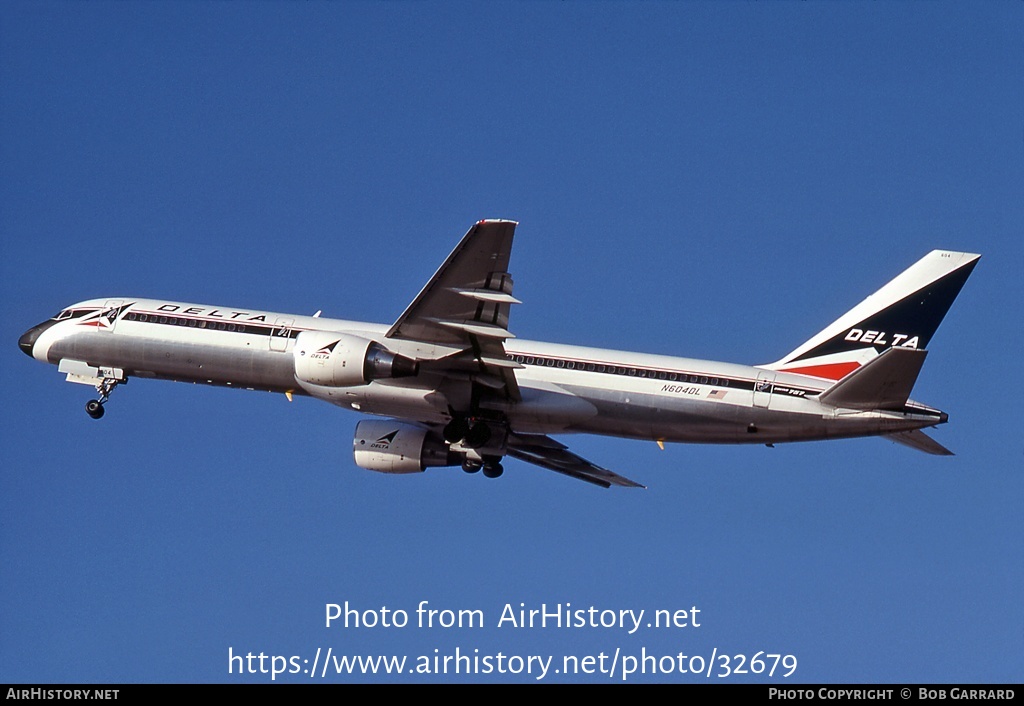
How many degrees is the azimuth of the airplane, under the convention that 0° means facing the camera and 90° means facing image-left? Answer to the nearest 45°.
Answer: approximately 90°
